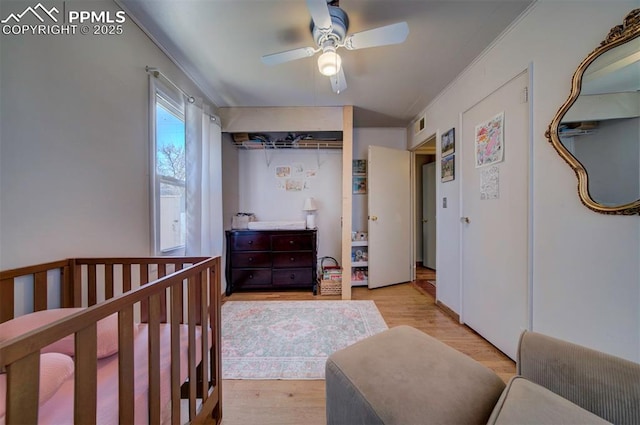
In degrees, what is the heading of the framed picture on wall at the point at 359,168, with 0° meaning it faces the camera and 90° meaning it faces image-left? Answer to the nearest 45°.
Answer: approximately 0°

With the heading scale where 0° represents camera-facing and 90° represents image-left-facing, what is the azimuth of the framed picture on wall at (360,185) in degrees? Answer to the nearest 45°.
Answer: approximately 0°

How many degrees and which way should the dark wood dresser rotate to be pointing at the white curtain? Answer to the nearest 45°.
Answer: approximately 45° to its right

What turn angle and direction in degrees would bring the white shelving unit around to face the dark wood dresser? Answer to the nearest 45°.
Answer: approximately 45° to its right

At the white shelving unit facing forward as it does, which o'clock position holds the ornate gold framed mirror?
The ornate gold framed mirror is roughly at 11 o'clock from the white shelving unit.

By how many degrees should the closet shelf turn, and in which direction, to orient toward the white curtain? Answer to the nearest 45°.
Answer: approximately 45° to its right
